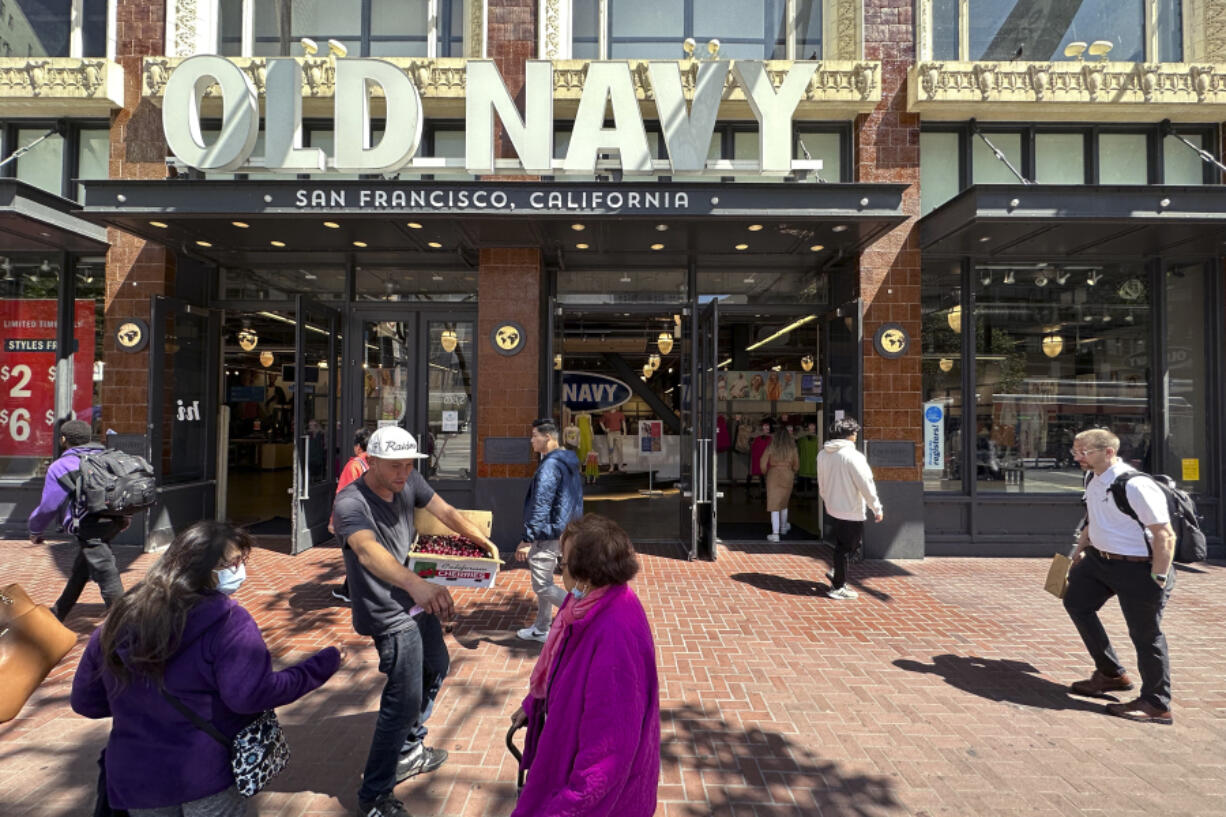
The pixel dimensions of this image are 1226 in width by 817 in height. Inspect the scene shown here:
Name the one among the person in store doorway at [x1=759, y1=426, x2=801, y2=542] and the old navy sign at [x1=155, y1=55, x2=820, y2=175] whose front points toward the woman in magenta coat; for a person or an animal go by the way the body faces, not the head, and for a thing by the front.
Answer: the old navy sign

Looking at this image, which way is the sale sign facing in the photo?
toward the camera

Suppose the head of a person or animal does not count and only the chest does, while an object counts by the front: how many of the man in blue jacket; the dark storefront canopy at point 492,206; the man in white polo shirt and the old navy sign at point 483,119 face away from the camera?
0

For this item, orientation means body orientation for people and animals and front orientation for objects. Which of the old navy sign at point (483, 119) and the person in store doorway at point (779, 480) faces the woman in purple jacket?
the old navy sign

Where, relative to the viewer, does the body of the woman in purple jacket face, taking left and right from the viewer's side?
facing away from the viewer and to the right of the viewer

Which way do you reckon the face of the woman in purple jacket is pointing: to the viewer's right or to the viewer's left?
to the viewer's right

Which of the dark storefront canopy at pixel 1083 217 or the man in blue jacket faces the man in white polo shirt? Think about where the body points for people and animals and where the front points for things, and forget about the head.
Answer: the dark storefront canopy

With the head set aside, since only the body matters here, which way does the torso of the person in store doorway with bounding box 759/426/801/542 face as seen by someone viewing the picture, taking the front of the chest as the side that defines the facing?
away from the camera

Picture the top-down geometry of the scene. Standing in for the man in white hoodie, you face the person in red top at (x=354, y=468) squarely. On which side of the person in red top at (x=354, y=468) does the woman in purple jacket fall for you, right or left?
left

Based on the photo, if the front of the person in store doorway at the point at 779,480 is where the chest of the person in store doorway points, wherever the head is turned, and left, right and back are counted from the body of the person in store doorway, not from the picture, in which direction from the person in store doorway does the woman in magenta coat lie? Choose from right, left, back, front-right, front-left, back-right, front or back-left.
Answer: back

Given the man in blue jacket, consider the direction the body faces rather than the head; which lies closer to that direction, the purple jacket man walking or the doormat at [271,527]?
the purple jacket man walking

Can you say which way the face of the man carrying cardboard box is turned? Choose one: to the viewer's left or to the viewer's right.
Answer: to the viewer's right

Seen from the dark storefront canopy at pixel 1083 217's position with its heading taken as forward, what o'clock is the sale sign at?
The sale sign is roughly at 2 o'clock from the dark storefront canopy.

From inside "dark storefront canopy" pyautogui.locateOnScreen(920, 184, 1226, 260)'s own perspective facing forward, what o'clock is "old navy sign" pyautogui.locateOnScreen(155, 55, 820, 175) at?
The old navy sign is roughly at 2 o'clock from the dark storefront canopy.

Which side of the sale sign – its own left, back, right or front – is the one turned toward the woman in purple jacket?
front

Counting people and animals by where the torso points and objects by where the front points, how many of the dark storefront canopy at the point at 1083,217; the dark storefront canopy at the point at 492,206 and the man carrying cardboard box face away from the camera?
0

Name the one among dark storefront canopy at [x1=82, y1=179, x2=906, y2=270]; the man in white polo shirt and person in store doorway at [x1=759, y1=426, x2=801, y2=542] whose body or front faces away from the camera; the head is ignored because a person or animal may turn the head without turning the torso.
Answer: the person in store doorway
